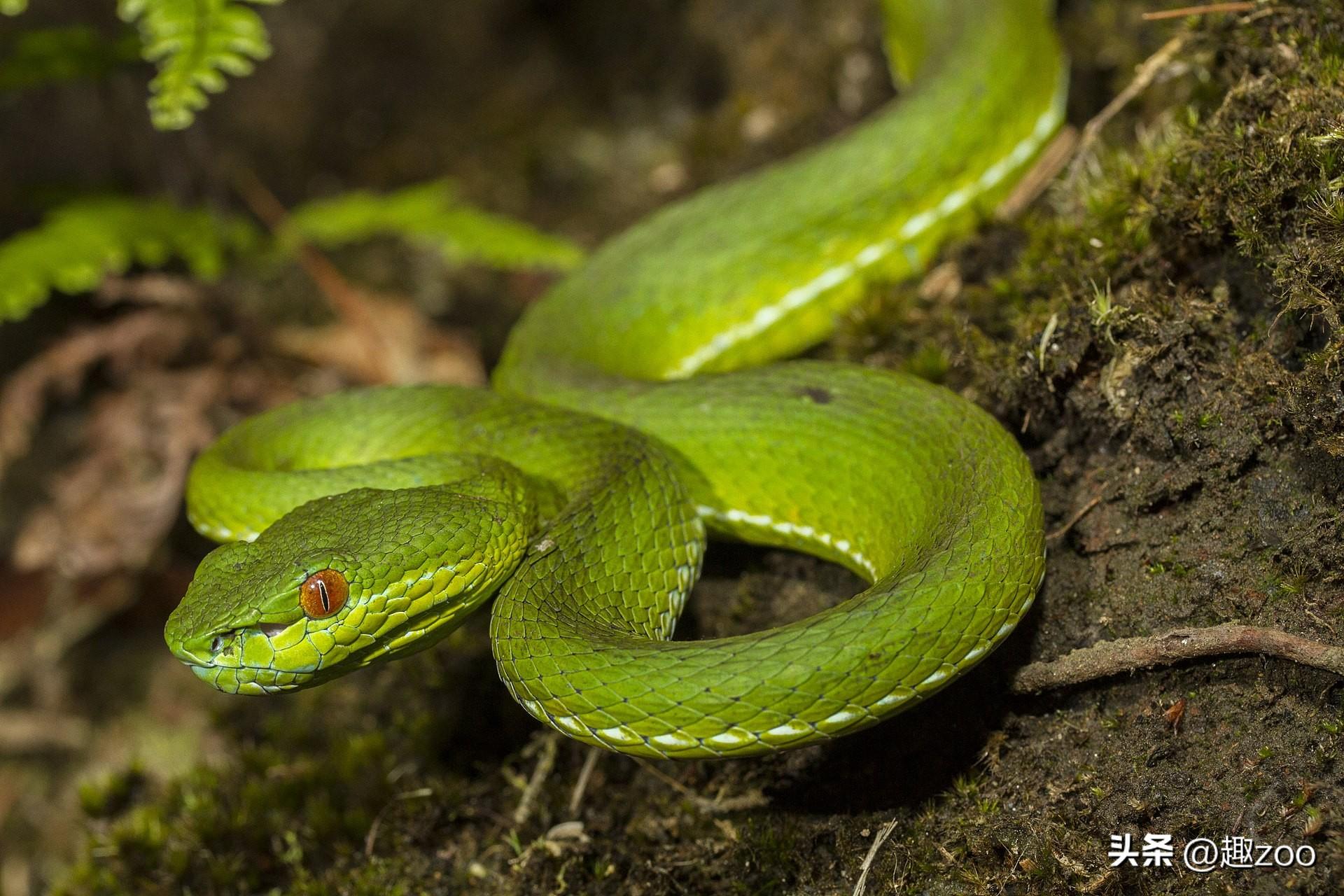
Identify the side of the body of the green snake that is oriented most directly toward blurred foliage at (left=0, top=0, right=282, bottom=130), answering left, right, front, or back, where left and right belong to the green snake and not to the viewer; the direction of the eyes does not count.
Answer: right

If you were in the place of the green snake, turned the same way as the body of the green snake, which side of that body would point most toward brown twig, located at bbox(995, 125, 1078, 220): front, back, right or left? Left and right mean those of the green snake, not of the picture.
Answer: back

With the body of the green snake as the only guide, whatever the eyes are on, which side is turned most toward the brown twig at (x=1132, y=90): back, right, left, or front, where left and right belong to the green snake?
back

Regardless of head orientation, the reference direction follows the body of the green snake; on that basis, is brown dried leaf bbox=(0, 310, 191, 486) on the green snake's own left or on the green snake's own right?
on the green snake's own right

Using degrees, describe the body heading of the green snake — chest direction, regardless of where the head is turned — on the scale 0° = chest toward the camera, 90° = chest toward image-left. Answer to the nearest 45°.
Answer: approximately 45°
